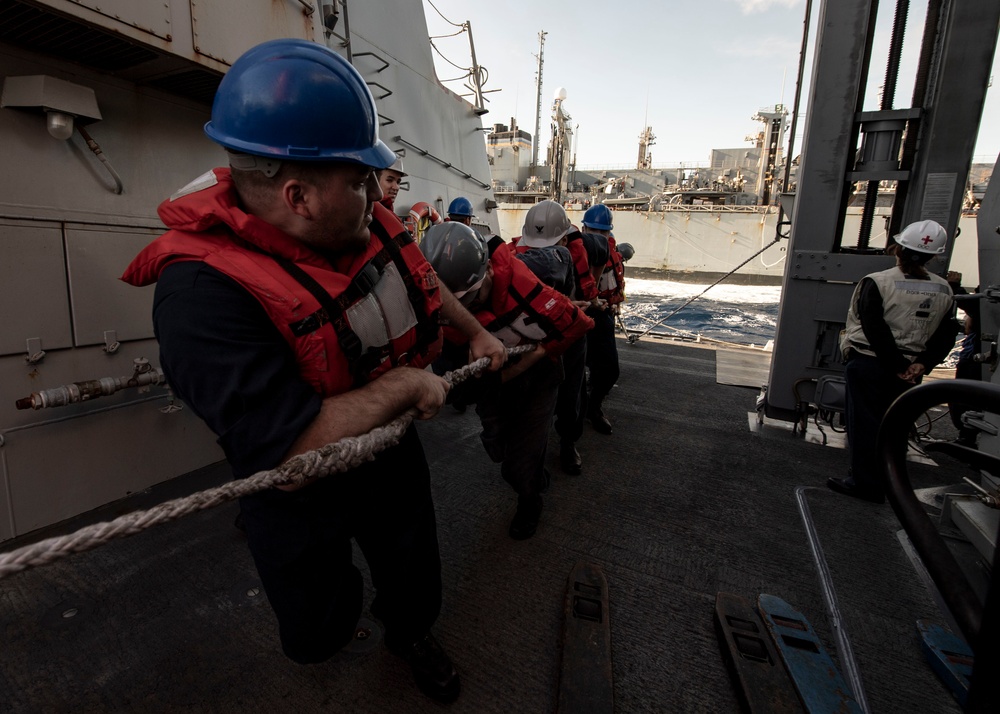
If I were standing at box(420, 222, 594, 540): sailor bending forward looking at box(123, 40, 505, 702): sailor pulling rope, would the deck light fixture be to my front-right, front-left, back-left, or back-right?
front-right

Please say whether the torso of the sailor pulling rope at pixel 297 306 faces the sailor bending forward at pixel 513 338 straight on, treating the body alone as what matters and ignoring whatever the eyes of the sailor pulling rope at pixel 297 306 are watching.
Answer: no

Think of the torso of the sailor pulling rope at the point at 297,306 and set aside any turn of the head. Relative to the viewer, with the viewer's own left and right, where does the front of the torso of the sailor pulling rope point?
facing the viewer and to the right of the viewer

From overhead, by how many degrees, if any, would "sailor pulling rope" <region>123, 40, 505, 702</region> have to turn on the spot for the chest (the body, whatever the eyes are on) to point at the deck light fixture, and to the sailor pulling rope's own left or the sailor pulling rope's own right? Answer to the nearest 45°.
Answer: approximately 180°
